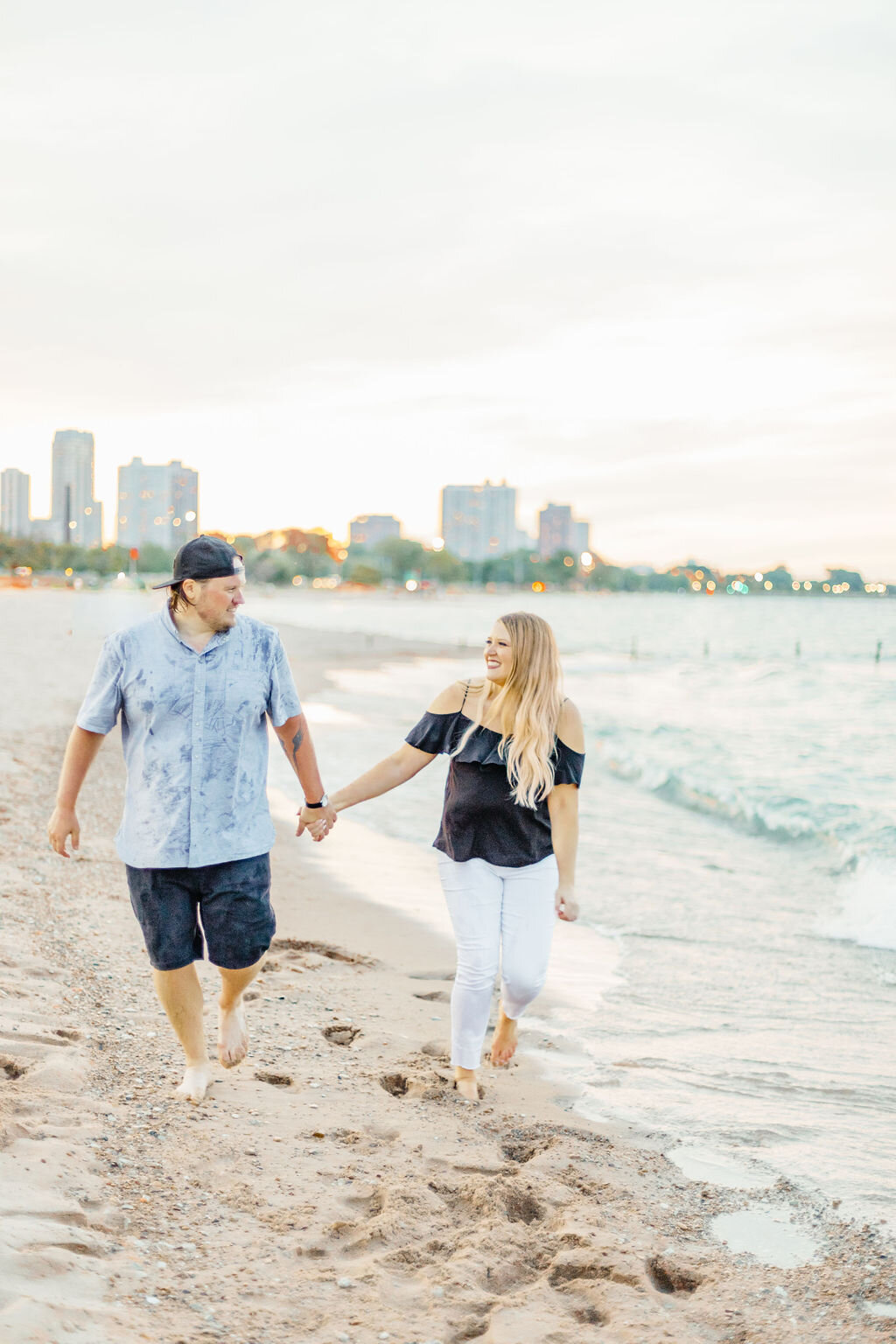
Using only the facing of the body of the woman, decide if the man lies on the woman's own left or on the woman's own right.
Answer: on the woman's own right

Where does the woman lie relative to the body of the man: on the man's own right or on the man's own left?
on the man's own left

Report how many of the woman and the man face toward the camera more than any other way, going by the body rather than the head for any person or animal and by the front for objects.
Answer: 2

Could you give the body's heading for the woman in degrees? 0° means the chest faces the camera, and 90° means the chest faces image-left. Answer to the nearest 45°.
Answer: approximately 0°

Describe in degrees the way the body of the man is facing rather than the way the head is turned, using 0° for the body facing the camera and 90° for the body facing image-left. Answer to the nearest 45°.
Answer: approximately 0°
